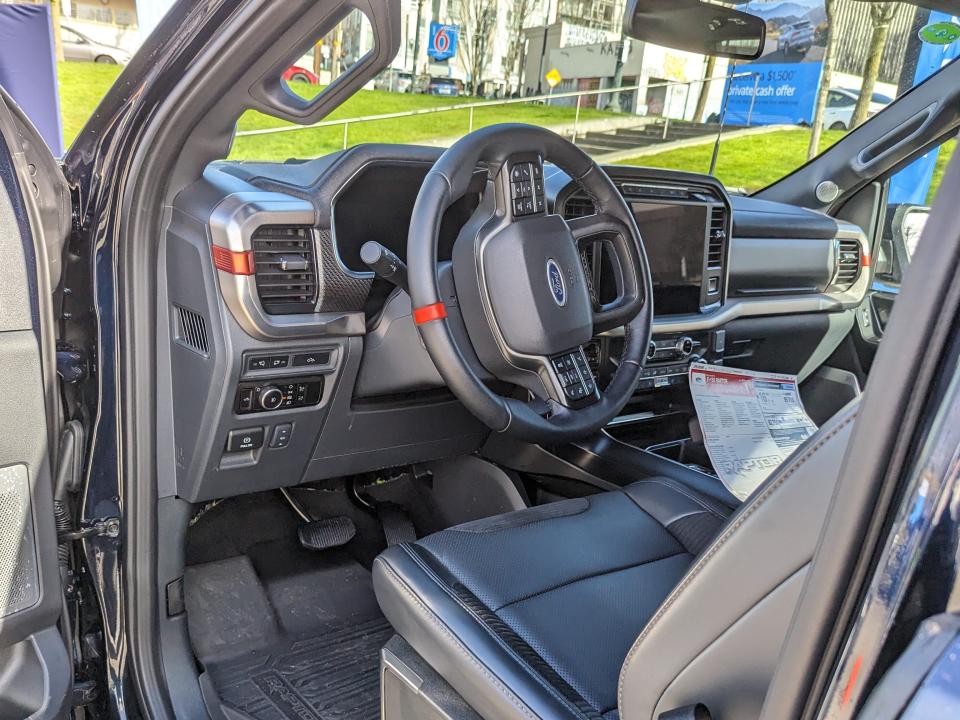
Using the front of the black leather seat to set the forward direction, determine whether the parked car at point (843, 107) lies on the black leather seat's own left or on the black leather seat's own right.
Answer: on the black leather seat's own right

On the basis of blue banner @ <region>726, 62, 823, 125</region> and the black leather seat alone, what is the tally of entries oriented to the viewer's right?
0

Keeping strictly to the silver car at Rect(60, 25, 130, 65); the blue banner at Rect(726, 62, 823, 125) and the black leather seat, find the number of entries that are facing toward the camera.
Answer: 1

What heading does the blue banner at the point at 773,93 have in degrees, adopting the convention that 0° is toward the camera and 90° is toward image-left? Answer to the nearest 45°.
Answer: approximately 0°

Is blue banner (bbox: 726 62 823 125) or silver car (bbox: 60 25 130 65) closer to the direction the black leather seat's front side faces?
the silver car

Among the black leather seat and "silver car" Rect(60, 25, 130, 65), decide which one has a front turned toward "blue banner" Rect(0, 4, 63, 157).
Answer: the black leather seat

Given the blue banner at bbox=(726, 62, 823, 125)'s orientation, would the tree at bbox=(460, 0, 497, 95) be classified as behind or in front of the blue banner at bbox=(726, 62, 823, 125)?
behind

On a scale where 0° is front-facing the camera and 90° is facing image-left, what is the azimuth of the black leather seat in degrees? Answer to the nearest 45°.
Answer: approximately 135°

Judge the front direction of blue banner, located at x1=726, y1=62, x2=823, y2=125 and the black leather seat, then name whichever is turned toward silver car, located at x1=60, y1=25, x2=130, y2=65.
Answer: the black leather seat

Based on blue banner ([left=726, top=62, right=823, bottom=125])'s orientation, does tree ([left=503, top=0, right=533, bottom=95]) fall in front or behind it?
behind

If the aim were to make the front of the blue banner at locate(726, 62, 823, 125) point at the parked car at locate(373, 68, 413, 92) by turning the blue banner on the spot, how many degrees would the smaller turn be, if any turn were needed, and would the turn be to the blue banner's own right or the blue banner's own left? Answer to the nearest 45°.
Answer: approximately 135° to the blue banner's own right
